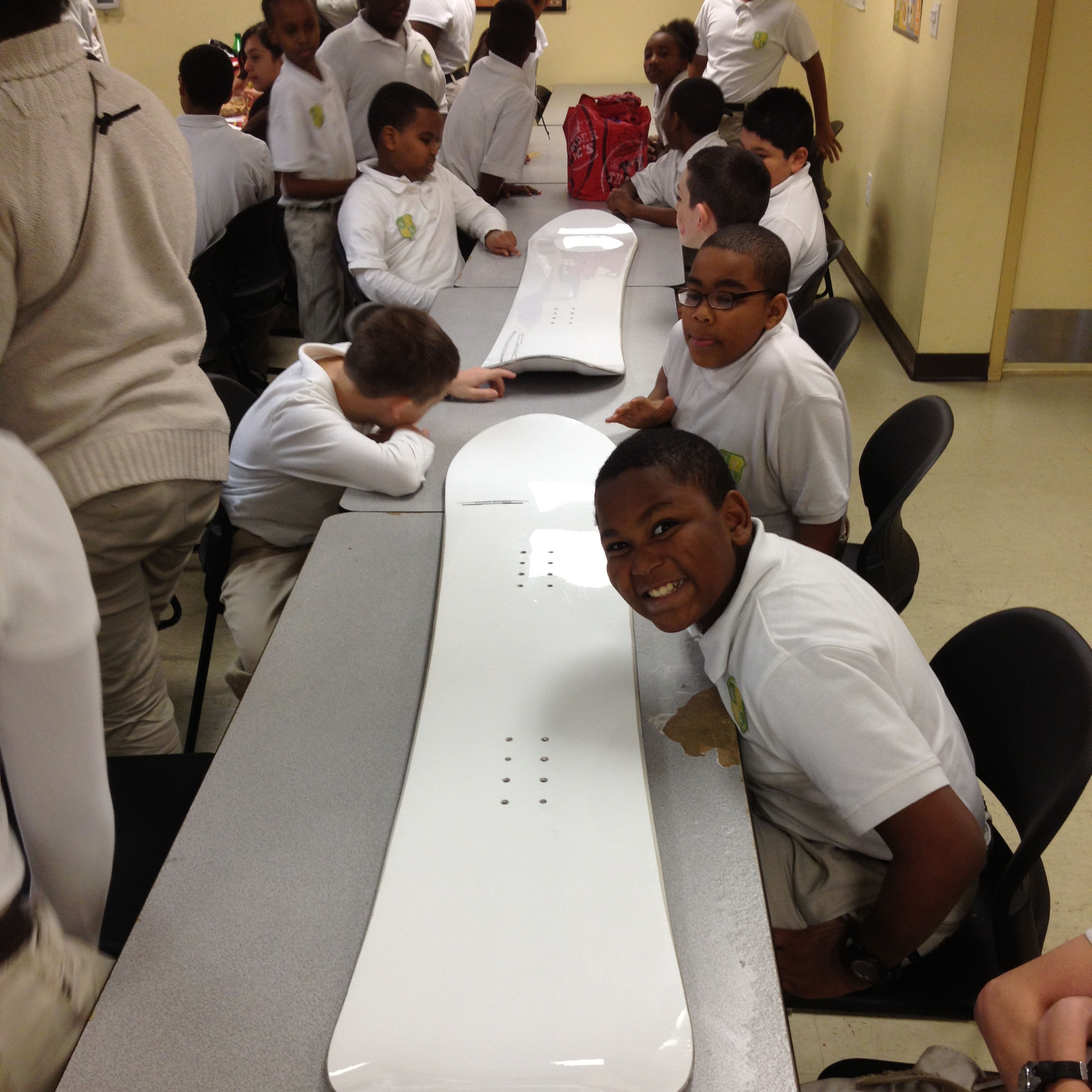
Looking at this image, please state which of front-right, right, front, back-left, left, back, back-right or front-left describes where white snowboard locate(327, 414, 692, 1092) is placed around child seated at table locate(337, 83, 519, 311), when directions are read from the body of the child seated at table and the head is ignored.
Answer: front-right

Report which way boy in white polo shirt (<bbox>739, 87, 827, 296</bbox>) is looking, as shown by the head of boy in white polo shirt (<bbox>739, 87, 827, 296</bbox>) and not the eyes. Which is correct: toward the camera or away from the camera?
toward the camera

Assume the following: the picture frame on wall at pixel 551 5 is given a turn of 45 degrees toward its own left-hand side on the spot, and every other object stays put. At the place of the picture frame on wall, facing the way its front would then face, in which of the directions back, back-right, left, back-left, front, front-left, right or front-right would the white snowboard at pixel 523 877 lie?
front-right

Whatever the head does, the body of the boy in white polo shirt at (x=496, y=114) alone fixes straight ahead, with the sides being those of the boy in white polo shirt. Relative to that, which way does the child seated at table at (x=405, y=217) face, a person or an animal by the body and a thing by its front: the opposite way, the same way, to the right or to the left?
to the right

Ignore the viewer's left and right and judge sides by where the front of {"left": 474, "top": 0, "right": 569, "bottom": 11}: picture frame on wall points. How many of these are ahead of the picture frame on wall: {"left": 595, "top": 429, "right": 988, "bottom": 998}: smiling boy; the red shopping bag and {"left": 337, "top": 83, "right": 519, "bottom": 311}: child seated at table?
3

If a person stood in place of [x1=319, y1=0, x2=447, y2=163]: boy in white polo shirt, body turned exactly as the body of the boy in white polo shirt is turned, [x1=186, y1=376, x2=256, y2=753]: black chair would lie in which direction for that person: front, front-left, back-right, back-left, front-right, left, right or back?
front-right

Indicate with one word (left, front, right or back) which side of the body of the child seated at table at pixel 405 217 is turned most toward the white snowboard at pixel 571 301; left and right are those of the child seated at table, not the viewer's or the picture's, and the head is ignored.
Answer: front

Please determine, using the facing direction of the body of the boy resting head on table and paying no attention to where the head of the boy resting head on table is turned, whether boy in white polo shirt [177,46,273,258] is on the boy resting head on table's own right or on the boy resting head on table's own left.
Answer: on the boy resting head on table's own left

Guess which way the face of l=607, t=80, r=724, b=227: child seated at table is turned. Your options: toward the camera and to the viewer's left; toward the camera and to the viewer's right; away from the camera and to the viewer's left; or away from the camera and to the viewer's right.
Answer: away from the camera and to the viewer's left

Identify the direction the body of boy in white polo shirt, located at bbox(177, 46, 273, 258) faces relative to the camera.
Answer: away from the camera

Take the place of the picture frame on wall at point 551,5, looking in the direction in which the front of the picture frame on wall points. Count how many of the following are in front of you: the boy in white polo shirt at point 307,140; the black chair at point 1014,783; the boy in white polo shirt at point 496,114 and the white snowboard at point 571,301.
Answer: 4

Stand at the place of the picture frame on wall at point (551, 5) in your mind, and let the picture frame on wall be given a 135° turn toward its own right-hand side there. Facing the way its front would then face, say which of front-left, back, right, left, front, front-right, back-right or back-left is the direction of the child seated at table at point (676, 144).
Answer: back-left

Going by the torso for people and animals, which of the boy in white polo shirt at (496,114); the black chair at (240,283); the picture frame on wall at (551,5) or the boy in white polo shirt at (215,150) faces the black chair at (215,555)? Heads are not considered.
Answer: the picture frame on wall

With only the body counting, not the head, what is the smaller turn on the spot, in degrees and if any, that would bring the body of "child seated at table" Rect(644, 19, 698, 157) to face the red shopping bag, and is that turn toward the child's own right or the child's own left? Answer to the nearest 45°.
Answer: approximately 45° to the child's own left

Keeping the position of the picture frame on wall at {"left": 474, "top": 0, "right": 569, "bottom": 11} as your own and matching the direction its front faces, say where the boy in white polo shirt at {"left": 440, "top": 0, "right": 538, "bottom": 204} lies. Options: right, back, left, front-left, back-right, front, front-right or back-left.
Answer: front

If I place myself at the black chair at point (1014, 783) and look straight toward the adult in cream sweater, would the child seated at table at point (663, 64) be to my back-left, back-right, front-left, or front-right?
front-right

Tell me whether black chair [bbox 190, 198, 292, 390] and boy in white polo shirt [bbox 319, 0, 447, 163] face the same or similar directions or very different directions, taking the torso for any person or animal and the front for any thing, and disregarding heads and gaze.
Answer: very different directions

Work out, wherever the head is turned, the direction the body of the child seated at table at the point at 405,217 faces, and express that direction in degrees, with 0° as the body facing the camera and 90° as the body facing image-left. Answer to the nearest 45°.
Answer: approximately 315°

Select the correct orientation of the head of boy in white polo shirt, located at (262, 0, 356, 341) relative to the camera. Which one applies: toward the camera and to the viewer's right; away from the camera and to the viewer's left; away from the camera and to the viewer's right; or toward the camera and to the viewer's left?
toward the camera and to the viewer's right

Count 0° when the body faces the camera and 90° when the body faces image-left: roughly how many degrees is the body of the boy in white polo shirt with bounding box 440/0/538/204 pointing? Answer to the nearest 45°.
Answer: approximately 225°

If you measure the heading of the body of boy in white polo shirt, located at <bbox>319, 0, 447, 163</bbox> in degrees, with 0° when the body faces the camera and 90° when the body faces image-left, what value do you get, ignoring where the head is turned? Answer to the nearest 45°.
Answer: approximately 315°
